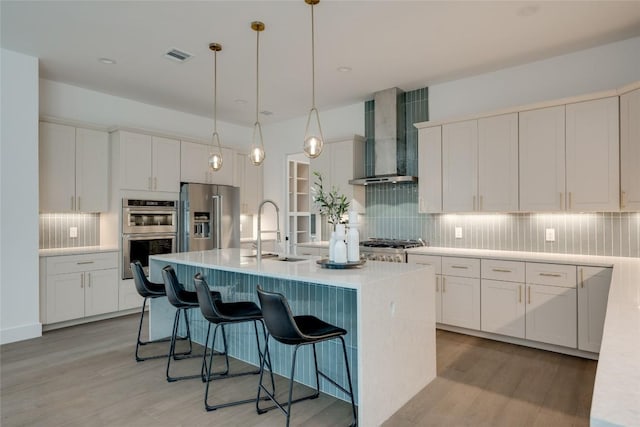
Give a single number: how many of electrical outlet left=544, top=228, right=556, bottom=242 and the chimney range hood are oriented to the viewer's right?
0

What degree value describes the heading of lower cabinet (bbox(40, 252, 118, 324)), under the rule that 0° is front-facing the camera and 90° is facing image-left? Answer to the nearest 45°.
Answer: approximately 315°

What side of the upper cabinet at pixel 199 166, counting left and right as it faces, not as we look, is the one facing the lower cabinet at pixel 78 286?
right

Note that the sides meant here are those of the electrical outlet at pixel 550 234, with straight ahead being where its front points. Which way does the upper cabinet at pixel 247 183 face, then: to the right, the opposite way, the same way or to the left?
to the left

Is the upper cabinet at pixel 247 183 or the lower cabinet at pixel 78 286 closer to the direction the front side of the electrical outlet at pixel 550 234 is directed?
the lower cabinet

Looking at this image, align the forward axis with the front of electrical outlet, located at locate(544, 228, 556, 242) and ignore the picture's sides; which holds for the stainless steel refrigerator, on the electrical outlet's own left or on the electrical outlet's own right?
on the electrical outlet's own right

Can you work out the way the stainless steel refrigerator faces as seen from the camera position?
facing the viewer and to the right of the viewer

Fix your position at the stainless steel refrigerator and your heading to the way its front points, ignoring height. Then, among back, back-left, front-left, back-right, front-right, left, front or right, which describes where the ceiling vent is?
front-right

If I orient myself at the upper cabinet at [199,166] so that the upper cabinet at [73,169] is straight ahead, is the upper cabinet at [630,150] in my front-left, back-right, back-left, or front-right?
back-left

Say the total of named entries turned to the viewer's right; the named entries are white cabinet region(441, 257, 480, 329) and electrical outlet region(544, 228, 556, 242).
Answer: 0

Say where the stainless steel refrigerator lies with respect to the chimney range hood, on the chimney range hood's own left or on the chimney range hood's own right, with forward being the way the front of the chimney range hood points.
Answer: on the chimney range hood's own right

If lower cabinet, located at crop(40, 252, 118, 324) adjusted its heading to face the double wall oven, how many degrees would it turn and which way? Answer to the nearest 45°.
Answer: approximately 45° to its left

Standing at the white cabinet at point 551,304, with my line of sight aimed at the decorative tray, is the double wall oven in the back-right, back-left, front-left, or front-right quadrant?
front-right

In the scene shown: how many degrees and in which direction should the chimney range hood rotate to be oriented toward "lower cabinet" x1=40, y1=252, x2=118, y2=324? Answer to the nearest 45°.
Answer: approximately 45° to its right

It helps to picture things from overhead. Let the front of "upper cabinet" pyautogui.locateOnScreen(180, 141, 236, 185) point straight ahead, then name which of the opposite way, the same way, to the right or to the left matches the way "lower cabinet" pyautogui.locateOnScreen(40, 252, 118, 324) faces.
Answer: the same way

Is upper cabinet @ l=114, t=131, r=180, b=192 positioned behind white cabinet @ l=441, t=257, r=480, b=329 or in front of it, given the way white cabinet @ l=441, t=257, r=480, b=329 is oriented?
in front

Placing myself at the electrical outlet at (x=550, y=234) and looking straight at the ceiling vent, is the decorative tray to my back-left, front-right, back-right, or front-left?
front-left
